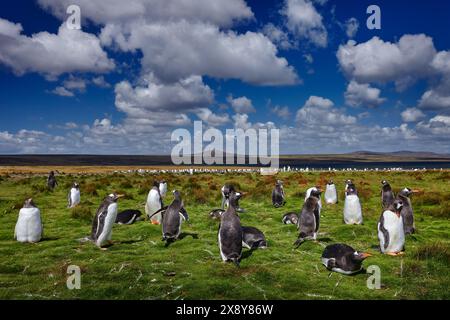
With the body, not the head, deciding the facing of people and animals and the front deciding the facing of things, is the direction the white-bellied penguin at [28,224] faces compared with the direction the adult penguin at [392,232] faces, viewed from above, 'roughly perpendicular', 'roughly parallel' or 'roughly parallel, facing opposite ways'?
roughly parallel

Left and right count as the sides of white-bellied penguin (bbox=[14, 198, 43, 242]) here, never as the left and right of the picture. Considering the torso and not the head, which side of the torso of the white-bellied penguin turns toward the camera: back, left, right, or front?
front

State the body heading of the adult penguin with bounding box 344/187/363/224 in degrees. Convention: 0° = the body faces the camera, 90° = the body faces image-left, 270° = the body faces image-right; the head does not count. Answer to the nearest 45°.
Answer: approximately 0°

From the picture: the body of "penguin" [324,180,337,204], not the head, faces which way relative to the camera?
toward the camera

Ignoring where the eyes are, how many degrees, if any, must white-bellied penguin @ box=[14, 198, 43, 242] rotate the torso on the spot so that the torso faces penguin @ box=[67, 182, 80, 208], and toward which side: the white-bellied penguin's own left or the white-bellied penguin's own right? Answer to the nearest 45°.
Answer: approximately 180°

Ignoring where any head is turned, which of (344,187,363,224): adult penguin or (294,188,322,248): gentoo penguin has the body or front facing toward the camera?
the adult penguin

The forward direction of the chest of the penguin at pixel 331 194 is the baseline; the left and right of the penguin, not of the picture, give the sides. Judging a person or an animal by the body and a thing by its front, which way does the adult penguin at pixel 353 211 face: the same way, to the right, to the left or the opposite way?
the same way

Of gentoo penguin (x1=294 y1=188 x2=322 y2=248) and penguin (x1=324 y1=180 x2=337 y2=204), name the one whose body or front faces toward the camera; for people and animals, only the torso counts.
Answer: the penguin

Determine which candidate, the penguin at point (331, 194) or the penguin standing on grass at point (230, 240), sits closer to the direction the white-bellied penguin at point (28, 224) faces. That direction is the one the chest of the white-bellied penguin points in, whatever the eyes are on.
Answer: the penguin standing on grass

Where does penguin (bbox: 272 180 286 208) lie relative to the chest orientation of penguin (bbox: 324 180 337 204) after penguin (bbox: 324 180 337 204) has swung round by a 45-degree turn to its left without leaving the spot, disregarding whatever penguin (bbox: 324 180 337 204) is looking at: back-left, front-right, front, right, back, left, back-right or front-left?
right

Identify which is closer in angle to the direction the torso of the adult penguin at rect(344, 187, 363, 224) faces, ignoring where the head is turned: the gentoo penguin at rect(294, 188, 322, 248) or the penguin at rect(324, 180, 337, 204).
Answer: the gentoo penguin

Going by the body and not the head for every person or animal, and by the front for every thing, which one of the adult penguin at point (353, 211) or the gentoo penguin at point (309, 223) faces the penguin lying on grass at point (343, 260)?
the adult penguin

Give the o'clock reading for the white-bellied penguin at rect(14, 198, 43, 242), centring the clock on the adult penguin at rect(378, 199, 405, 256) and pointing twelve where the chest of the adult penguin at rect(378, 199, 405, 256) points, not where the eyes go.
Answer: the white-bellied penguin at rect(14, 198, 43, 242) is roughly at 4 o'clock from the adult penguin at rect(378, 199, 405, 256).
